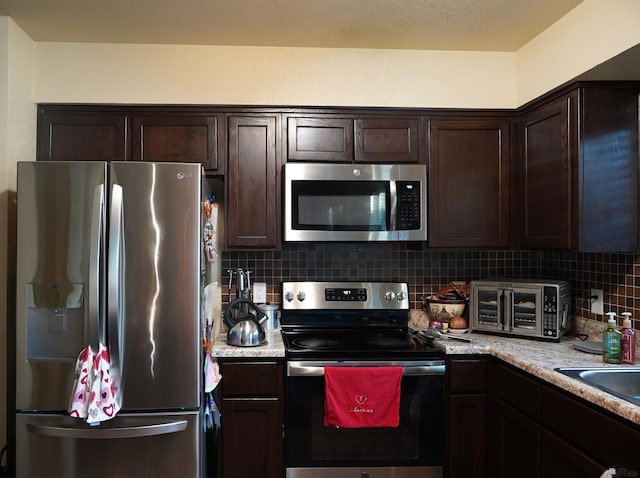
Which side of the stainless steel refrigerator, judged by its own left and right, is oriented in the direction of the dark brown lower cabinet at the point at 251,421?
left

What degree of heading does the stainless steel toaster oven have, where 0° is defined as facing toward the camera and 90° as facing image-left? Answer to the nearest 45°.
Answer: approximately 45°

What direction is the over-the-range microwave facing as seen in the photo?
toward the camera

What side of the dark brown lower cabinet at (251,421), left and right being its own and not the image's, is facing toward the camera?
front

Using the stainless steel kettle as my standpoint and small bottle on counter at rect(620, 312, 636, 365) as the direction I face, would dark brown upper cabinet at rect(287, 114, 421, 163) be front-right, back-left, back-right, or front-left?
front-left

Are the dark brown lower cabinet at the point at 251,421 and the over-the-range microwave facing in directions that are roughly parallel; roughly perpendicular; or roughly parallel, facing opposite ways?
roughly parallel

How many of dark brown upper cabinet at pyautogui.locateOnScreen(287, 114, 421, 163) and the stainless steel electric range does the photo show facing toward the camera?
2

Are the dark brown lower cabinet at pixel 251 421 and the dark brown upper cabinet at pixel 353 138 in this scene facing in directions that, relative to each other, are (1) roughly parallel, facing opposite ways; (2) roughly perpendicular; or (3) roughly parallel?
roughly parallel

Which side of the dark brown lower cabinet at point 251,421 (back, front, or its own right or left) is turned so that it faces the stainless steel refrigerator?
right

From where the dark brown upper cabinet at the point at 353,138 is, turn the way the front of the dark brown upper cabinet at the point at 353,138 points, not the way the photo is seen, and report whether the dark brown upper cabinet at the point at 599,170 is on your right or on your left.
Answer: on your left

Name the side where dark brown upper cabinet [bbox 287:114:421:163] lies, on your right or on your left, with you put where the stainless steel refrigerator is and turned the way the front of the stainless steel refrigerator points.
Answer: on your left
